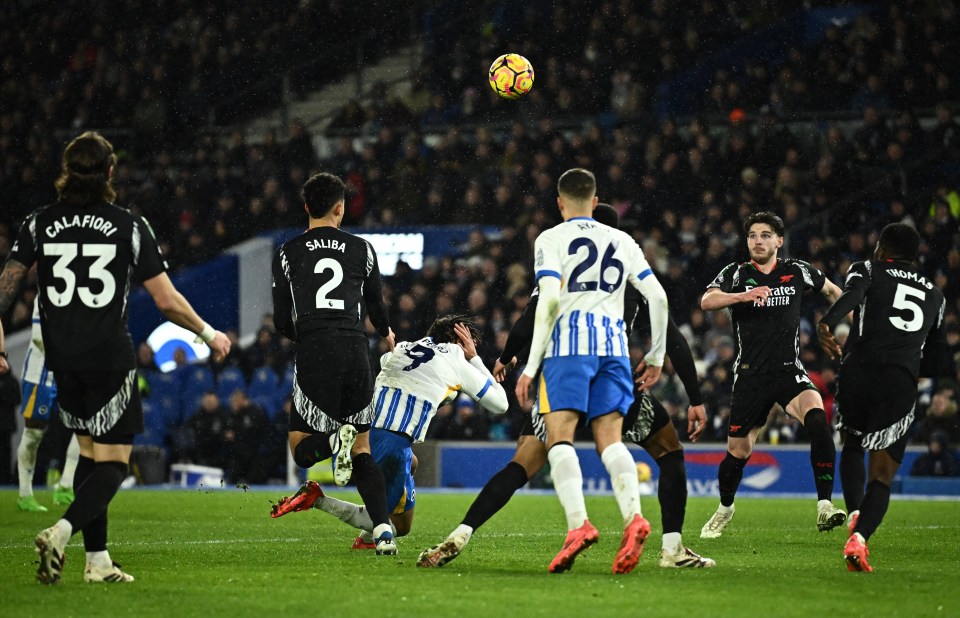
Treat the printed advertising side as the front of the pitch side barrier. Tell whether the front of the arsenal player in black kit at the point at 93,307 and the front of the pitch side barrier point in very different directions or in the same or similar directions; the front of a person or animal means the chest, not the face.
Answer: very different directions

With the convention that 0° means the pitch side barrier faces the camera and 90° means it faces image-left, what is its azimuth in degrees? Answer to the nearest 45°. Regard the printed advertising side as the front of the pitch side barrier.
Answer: approximately 0°

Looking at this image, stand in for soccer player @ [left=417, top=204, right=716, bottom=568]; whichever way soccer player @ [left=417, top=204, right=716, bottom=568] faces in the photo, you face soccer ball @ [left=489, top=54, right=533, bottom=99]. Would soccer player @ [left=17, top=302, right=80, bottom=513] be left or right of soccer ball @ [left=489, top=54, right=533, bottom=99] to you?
left

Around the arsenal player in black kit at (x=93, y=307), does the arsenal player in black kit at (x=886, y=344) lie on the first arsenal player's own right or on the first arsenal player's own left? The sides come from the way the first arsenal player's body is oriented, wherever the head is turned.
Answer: on the first arsenal player's own right

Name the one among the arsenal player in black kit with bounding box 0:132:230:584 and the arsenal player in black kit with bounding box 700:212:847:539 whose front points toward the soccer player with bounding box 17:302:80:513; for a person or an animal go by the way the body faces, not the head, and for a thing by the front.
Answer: the arsenal player in black kit with bounding box 0:132:230:584

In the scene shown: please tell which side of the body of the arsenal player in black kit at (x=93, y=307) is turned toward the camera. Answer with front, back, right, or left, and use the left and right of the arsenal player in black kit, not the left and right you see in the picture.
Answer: back

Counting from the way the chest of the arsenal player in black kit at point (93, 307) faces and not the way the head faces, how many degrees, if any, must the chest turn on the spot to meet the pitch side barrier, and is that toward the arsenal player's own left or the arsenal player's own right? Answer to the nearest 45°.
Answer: approximately 45° to the arsenal player's own right

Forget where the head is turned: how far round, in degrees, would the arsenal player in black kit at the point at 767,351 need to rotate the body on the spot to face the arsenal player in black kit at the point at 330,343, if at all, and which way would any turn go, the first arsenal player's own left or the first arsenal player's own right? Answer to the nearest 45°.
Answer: approximately 45° to the first arsenal player's own right

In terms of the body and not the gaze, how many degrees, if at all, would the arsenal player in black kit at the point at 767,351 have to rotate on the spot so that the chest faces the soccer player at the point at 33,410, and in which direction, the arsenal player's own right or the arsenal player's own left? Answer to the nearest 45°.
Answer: approximately 90° to the arsenal player's own right

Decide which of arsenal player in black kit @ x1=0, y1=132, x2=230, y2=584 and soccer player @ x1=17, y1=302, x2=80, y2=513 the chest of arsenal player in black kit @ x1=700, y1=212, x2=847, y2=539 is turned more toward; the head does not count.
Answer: the arsenal player in black kit
